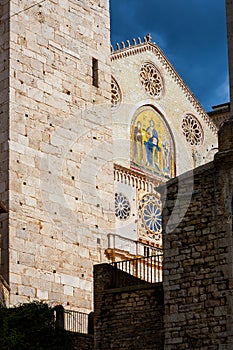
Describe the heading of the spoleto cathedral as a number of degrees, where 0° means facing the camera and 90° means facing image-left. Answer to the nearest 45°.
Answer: approximately 315°
